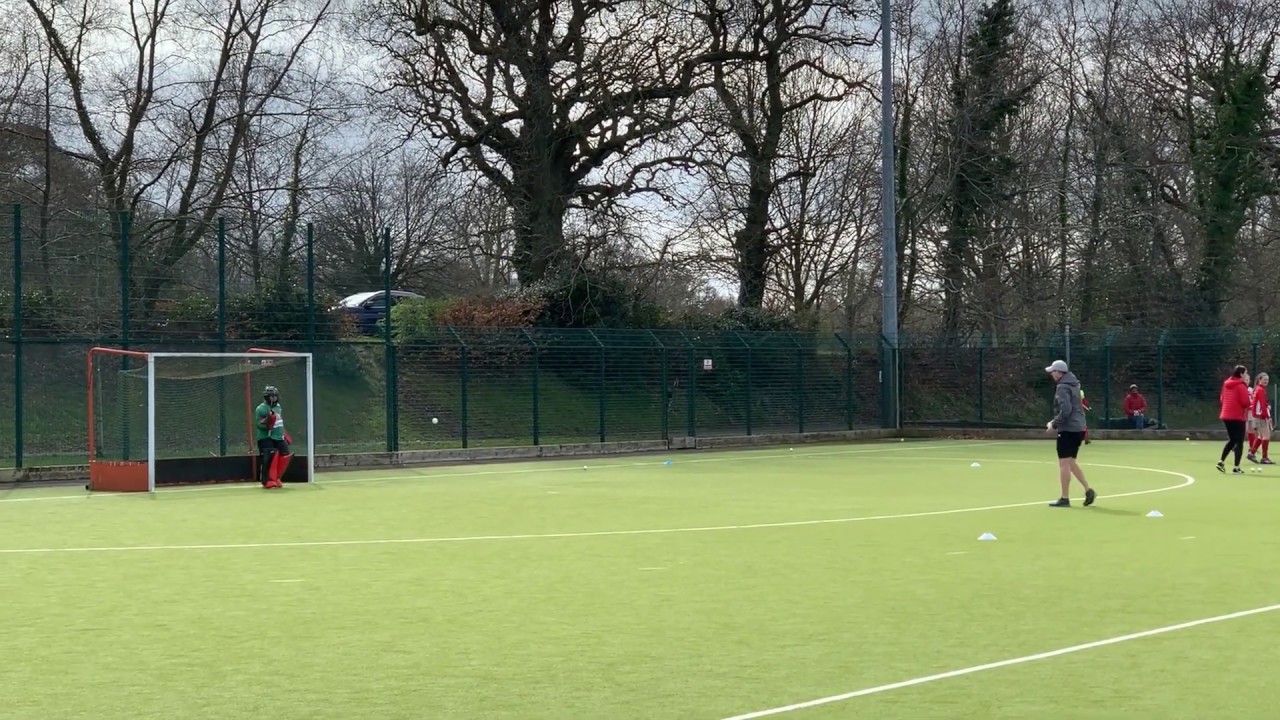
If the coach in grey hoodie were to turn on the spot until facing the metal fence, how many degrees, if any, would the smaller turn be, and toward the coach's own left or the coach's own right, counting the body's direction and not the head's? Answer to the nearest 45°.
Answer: approximately 45° to the coach's own right

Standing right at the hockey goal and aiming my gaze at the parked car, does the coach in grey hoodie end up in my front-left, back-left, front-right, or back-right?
back-right

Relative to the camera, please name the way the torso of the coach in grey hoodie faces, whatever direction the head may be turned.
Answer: to the viewer's left

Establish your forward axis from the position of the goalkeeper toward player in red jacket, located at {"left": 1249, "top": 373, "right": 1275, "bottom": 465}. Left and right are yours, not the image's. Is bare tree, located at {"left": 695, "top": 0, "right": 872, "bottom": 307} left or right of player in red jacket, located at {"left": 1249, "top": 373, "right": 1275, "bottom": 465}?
left

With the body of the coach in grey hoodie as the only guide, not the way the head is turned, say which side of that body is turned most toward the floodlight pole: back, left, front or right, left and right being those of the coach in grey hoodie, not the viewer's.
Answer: right

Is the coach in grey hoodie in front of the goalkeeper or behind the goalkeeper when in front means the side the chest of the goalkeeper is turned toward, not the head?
in front

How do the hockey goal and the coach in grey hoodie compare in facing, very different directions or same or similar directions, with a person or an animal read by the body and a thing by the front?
very different directions

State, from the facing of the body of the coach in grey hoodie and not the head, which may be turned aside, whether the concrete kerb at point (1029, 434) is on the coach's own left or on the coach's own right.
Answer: on the coach's own right

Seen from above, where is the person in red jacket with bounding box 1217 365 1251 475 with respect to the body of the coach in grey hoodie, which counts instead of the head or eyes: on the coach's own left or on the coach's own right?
on the coach's own right
